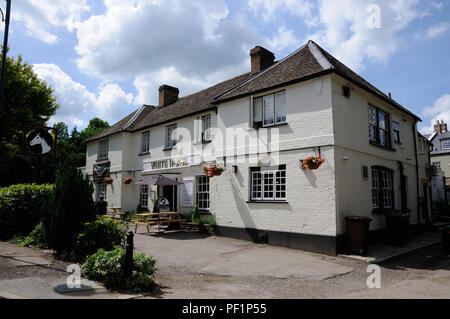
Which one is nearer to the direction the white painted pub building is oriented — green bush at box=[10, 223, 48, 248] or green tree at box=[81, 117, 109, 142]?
the green bush

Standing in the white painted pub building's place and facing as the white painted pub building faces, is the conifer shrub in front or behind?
in front

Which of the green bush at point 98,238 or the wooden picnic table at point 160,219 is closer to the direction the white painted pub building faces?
the green bush

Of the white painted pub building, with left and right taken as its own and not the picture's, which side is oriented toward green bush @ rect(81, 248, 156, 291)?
front

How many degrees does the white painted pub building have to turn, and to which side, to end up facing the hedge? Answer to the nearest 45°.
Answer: approximately 45° to its right

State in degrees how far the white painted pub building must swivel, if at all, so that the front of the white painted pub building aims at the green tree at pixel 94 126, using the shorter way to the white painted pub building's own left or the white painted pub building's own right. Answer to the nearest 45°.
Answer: approximately 90° to the white painted pub building's own right

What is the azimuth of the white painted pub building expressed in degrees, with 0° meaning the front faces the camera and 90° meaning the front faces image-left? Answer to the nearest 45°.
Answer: approximately 45°

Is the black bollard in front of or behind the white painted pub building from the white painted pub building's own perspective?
in front

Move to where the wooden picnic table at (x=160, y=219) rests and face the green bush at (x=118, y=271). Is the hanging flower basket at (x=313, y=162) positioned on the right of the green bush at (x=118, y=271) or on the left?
left

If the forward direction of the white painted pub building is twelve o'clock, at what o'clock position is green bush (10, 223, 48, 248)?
The green bush is roughly at 1 o'clock from the white painted pub building.
